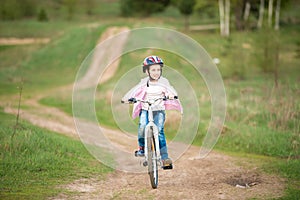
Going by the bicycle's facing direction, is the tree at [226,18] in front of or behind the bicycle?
behind

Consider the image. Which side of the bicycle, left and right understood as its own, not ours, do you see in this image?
front
